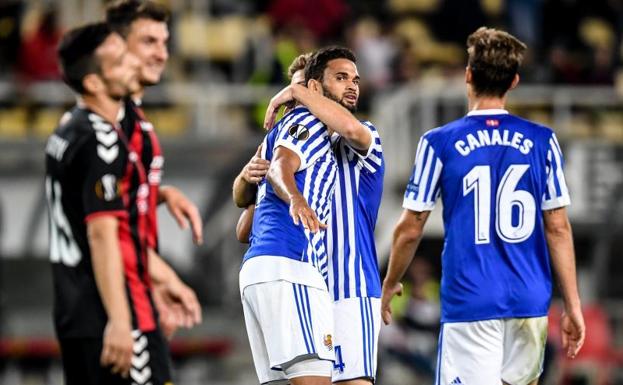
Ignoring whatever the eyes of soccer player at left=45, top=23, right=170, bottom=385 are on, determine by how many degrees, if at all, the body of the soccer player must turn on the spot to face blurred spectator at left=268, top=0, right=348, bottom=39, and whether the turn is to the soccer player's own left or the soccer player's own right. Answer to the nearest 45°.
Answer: approximately 90° to the soccer player's own left

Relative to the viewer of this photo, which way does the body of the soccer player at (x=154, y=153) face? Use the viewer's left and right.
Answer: facing the viewer and to the right of the viewer

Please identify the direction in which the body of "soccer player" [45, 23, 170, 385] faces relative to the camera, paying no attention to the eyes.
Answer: to the viewer's right

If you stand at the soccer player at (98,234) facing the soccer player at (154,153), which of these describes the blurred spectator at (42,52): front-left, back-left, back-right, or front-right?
front-left

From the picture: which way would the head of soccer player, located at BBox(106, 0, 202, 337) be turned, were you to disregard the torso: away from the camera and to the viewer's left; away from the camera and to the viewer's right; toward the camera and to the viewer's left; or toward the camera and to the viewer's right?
toward the camera and to the viewer's right

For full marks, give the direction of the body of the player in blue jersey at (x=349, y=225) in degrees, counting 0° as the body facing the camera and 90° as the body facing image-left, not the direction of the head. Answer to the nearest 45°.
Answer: approximately 45°

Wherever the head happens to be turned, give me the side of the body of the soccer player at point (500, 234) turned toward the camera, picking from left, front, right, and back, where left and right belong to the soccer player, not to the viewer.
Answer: back

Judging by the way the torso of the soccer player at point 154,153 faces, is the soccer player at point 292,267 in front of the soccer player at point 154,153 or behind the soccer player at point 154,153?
in front

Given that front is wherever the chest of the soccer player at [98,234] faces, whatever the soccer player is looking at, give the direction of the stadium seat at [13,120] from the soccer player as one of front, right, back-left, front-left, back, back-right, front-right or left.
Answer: left

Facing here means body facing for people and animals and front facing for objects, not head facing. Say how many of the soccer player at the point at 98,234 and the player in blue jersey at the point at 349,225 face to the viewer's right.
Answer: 1

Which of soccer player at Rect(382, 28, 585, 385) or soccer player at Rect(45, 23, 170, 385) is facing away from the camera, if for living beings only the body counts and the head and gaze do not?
soccer player at Rect(382, 28, 585, 385)

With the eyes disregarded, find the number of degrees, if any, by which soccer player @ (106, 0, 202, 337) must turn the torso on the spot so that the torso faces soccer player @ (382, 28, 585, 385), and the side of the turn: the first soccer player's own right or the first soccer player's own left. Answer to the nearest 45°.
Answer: approximately 45° to the first soccer player's own left
